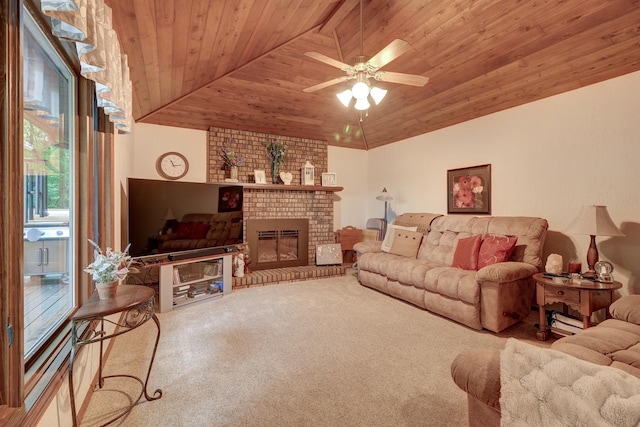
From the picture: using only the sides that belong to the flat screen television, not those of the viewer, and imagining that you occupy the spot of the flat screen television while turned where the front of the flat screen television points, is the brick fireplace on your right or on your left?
on your left

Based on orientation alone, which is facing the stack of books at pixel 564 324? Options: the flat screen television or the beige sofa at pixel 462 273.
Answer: the flat screen television

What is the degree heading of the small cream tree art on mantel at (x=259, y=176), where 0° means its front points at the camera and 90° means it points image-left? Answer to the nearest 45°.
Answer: approximately 0°

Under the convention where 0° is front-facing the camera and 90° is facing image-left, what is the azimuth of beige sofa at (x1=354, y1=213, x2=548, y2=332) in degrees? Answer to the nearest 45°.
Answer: approximately 45°

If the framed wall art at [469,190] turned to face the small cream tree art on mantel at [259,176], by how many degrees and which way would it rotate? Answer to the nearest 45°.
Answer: approximately 45° to its right

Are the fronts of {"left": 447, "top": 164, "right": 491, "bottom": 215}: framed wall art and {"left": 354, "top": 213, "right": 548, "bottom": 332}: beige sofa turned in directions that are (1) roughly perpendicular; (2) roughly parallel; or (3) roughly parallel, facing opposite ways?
roughly parallel

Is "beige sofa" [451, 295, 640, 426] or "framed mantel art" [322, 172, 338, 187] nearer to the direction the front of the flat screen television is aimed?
the beige sofa

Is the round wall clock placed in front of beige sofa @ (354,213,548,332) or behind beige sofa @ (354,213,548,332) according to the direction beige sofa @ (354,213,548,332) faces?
in front

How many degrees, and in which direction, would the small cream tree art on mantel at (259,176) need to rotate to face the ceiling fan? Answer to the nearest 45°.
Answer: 0° — it already faces it

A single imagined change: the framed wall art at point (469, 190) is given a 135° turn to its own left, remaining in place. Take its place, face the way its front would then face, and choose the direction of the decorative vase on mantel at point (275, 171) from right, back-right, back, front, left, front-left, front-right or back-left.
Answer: back

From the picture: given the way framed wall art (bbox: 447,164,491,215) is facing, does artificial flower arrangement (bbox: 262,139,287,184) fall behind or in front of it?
in front

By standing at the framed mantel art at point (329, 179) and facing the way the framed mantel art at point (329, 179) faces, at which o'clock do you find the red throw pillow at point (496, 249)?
The red throw pillow is roughly at 11 o'clock from the framed mantel art.

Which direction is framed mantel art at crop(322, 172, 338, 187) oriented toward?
toward the camera

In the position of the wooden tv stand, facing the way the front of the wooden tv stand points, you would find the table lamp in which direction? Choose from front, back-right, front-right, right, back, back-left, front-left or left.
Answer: front
